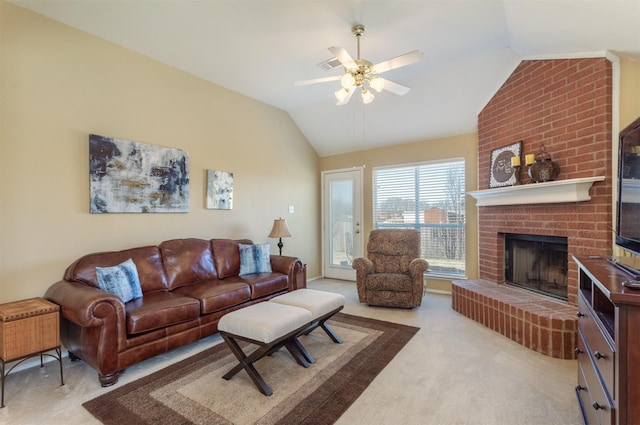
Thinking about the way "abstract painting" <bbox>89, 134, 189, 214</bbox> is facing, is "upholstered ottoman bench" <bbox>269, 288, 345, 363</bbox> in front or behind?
in front

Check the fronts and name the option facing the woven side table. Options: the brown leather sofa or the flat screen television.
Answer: the flat screen television

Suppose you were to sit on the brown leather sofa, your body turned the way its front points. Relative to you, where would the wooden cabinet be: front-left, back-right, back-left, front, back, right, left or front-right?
front

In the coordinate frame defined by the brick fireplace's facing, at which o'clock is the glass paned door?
The glass paned door is roughly at 2 o'clock from the brick fireplace.

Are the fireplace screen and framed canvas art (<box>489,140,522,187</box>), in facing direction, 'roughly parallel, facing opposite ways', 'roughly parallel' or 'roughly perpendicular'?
roughly parallel

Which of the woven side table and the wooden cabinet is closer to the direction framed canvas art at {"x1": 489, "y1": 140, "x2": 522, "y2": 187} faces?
the woven side table

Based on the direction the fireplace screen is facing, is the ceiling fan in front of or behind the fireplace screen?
in front

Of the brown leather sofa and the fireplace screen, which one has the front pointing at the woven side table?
the fireplace screen

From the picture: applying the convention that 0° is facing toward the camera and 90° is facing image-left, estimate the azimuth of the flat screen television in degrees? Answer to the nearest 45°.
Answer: approximately 45°

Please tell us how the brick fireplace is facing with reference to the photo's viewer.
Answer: facing the viewer and to the left of the viewer

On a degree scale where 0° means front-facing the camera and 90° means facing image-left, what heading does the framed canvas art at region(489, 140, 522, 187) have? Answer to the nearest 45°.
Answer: approximately 45°

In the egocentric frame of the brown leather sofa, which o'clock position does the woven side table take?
The woven side table is roughly at 4 o'clock from the brown leather sofa.

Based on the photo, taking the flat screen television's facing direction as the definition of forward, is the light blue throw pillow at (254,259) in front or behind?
in front

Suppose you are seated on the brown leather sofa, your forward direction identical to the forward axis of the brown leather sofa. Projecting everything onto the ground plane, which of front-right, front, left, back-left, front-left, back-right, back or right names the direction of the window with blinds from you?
front-left

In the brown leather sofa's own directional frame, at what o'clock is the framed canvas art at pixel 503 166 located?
The framed canvas art is roughly at 11 o'clock from the brown leather sofa.

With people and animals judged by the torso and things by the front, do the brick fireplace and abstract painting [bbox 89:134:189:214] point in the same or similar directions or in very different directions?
very different directions

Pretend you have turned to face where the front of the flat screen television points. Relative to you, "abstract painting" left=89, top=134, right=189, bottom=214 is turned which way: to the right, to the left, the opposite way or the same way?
the opposite way

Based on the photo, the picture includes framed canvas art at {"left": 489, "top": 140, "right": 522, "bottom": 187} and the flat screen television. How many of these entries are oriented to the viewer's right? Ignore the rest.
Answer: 0

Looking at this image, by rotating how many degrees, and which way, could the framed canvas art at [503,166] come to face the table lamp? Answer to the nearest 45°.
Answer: approximately 45° to its right
